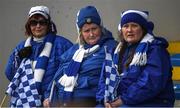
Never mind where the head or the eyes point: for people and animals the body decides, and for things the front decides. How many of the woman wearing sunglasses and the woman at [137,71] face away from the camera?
0

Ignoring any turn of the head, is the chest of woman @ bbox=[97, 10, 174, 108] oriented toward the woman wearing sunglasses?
no

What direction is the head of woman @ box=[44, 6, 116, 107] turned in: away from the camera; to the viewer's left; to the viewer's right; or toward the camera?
toward the camera

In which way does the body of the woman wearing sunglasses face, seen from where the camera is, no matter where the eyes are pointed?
toward the camera

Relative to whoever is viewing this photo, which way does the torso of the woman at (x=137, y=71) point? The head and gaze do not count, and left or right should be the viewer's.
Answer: facing the viewer and to the left of the viewer

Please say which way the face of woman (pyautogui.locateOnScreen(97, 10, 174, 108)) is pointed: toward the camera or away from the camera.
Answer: toward the camera

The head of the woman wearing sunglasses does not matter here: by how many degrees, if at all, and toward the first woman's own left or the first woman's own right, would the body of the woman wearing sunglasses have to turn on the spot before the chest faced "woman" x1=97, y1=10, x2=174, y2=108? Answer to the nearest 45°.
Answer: approximately 45° to the first woman's own left
